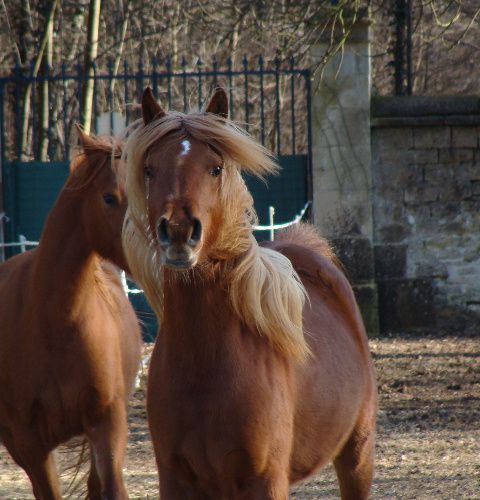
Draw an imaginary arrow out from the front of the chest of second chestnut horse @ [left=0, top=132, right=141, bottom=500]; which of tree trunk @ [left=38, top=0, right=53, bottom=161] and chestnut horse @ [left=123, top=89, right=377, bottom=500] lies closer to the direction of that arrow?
the chestnut horse

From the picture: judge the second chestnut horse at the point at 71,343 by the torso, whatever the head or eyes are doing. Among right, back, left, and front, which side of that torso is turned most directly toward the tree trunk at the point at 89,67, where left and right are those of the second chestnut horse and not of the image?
back

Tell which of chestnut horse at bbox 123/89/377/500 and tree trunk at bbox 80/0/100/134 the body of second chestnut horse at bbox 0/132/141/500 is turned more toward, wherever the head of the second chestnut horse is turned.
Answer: the chestnut horse

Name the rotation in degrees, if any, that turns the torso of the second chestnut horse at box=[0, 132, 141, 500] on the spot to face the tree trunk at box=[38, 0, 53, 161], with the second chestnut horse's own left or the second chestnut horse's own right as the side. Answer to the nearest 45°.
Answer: approximately 180°

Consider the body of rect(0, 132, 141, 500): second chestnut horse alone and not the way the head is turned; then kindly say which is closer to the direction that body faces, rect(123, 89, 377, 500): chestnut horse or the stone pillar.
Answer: the chestnut horse

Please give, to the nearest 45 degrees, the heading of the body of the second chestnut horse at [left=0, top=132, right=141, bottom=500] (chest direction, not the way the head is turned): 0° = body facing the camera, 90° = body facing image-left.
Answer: approximately 0°

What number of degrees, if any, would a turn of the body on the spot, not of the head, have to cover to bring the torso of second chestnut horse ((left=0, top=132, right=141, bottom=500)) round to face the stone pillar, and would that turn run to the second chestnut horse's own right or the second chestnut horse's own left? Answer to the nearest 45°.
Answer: approximately 135° to the second chestnut horse's own left

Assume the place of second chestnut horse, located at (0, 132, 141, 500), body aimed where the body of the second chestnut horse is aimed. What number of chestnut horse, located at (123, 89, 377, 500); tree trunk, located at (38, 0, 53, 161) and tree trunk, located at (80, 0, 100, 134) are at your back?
2
